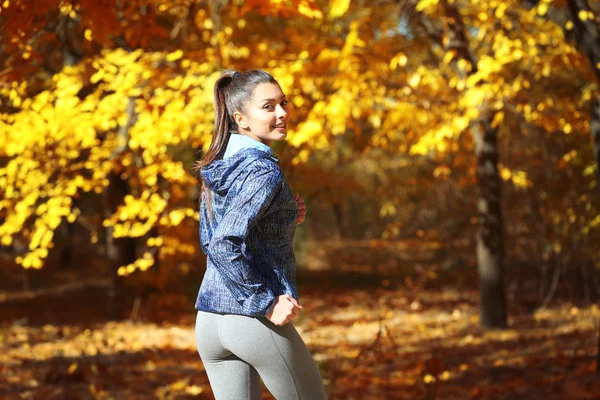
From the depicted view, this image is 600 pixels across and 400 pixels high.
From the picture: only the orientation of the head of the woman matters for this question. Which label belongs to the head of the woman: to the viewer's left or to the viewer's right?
to the viewer's right

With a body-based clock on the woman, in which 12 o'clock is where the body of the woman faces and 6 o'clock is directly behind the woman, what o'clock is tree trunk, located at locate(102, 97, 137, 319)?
The tree trunk is roughly at 10 o'clock from the woman.
